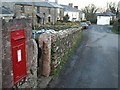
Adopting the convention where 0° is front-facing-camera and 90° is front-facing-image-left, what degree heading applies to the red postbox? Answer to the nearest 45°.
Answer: approximately 315°
